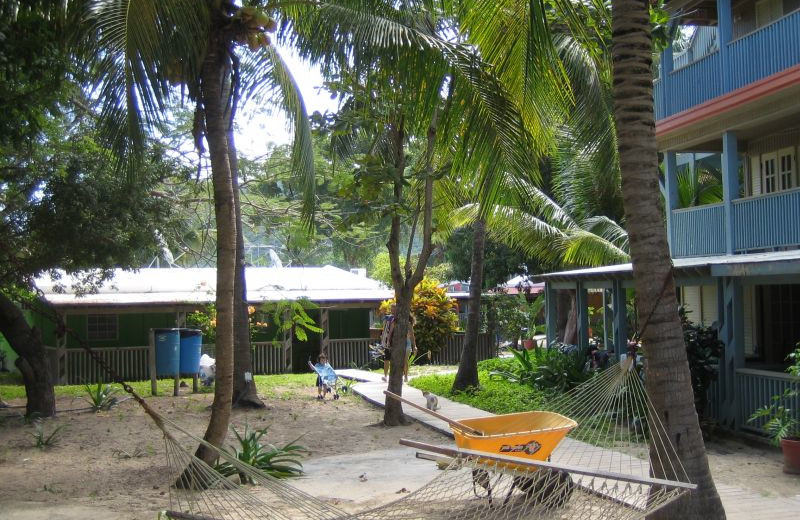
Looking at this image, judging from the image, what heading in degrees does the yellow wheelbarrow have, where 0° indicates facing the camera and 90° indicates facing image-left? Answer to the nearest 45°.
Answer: approximately 270°

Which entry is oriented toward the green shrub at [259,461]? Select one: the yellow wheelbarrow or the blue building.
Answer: the blue building

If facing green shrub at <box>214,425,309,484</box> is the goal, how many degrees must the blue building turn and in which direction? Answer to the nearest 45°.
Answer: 0° — it already faces it

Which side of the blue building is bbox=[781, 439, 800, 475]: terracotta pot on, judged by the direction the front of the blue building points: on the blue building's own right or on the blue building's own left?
on the blue building's own left

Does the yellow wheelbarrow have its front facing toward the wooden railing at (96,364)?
no

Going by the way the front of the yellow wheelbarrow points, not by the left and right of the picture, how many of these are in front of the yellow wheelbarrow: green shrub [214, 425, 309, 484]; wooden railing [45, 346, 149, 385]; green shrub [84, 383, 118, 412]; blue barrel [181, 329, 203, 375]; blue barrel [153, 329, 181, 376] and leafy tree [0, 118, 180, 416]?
0

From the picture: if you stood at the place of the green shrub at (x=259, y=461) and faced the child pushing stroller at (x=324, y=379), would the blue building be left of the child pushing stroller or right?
right

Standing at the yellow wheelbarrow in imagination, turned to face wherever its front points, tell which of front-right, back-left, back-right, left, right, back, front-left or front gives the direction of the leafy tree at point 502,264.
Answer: left

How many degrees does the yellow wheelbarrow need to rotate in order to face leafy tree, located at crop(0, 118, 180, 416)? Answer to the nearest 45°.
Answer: approximately 135° to its left

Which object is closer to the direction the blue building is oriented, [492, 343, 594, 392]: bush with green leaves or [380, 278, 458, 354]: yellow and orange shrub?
the bush with green leaves

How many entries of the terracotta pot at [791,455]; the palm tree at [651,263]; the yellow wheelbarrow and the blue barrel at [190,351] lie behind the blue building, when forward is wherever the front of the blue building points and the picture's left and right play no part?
0

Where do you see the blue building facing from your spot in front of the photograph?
facing the viewer and to the left of the viewer

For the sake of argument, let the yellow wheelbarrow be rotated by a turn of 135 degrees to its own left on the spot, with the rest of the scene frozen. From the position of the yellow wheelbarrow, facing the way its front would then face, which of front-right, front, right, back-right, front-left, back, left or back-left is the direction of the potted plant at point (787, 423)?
right

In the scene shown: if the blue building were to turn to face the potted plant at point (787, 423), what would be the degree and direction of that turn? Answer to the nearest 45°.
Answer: approximately 45° to its left

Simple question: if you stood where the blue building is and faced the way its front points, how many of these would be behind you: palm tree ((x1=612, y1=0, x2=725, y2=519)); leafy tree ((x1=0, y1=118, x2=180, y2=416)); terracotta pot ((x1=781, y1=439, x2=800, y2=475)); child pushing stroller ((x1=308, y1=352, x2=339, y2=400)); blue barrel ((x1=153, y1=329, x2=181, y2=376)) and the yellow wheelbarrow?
0

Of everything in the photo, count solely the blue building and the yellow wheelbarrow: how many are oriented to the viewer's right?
1
